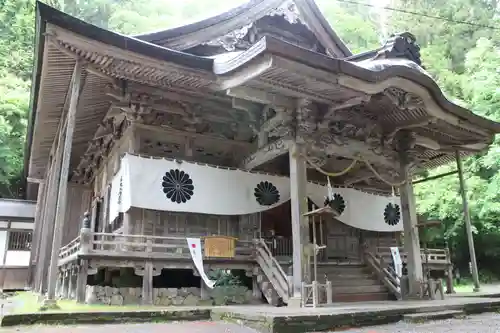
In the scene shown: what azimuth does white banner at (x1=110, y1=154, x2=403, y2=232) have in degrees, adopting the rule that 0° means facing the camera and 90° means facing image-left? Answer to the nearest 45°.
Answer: approximately 315°

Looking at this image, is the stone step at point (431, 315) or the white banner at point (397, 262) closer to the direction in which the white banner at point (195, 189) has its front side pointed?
the stone step

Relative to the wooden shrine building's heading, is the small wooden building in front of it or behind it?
behind

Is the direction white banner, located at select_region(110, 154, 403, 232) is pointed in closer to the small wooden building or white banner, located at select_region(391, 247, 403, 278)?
the white banner
